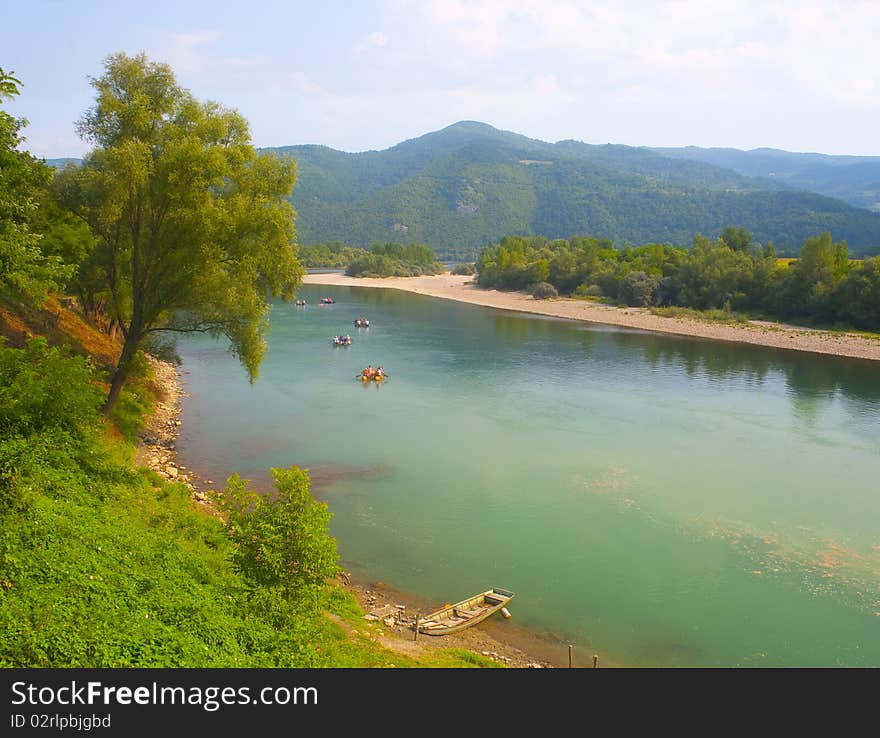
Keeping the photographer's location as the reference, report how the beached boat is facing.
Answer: facing the viewer and to the left of the viewer

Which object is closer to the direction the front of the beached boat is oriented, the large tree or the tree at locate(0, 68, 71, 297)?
the tree

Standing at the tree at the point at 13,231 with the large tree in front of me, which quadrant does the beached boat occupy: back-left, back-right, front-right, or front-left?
front-right

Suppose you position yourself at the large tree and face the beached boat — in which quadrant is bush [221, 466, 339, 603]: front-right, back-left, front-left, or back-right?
front-right

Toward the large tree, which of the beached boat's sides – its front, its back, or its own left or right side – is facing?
right

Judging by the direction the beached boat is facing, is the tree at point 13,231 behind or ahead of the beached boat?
ahead

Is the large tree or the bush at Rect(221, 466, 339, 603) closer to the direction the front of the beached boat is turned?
the bush
